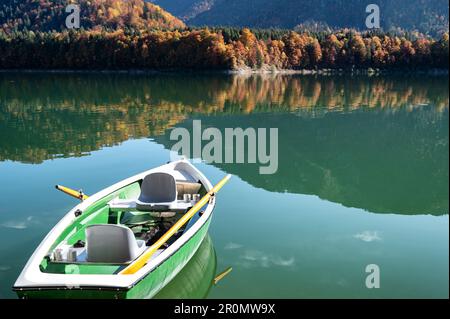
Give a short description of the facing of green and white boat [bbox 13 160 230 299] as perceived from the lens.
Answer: facing away from the viewer and to the right of the viewer
